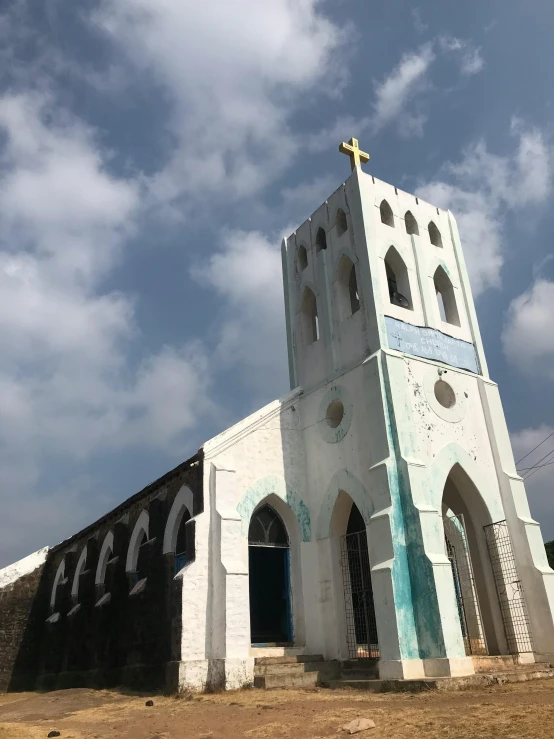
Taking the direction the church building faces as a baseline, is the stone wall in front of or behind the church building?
behind

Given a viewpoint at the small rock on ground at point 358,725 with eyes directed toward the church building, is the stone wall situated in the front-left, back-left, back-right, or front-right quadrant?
front-left

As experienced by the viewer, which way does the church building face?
facing the viewer and to the right of the viewer

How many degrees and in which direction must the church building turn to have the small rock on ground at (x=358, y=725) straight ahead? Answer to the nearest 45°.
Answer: approximately 45° to its right

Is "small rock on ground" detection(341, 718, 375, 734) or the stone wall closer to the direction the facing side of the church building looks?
the small rock on ground
